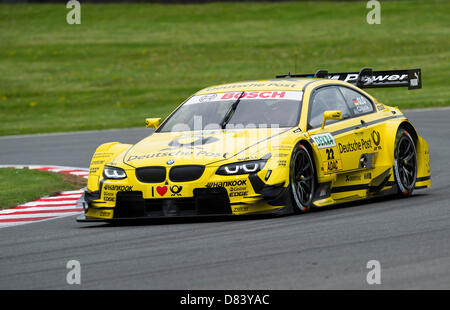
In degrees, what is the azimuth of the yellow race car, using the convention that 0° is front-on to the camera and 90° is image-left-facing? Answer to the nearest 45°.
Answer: approximately 45°
